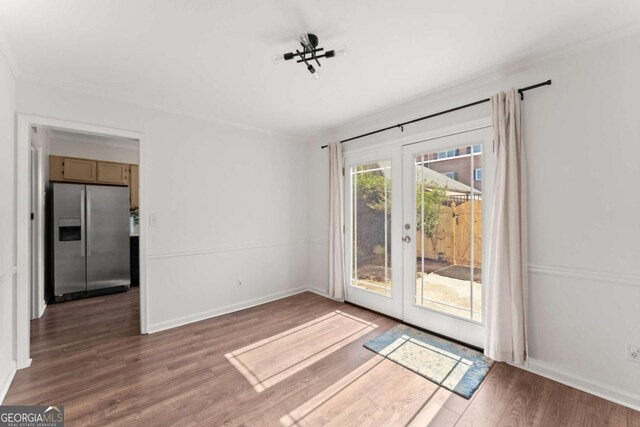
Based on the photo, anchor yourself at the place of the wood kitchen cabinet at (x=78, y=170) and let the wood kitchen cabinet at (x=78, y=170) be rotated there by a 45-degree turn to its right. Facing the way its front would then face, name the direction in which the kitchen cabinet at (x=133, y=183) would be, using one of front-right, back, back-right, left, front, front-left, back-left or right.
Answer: back-left

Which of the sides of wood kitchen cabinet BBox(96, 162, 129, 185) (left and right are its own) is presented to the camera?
front

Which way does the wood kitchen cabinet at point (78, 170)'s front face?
toward the camera

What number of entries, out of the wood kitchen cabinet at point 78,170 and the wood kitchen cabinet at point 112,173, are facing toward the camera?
2

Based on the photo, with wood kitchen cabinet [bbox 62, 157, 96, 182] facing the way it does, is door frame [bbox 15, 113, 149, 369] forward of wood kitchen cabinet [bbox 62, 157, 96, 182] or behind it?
forward

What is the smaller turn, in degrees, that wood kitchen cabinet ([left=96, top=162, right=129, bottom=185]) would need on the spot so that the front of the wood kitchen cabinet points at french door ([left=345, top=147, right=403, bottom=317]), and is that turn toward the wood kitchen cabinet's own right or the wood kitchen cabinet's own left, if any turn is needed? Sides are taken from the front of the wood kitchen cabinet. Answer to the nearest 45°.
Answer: approximately 45° to the wood kitchen cabinet's own left

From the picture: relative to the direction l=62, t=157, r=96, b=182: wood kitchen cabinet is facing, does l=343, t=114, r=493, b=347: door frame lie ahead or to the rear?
ahead

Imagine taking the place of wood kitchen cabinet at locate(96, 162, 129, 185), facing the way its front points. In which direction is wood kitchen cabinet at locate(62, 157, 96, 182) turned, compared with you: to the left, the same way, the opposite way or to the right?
the same way
